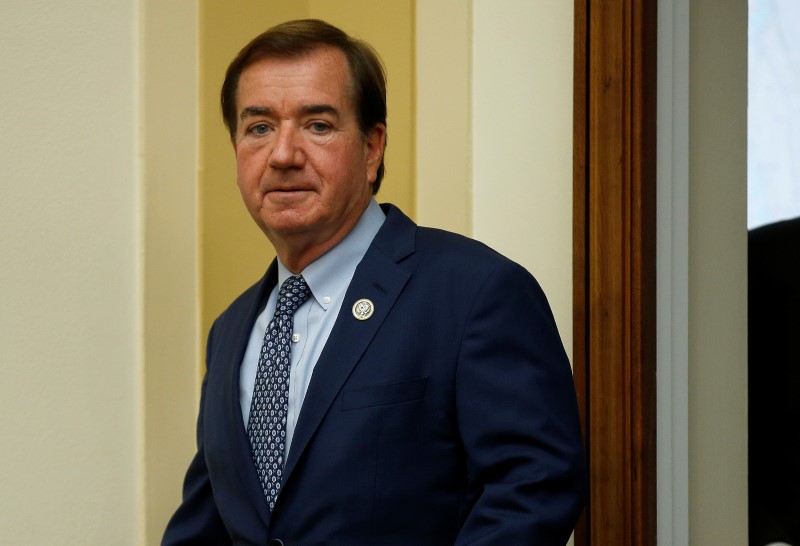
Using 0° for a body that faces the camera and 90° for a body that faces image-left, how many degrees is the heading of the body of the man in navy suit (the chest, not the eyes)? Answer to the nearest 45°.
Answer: approximately 45°
